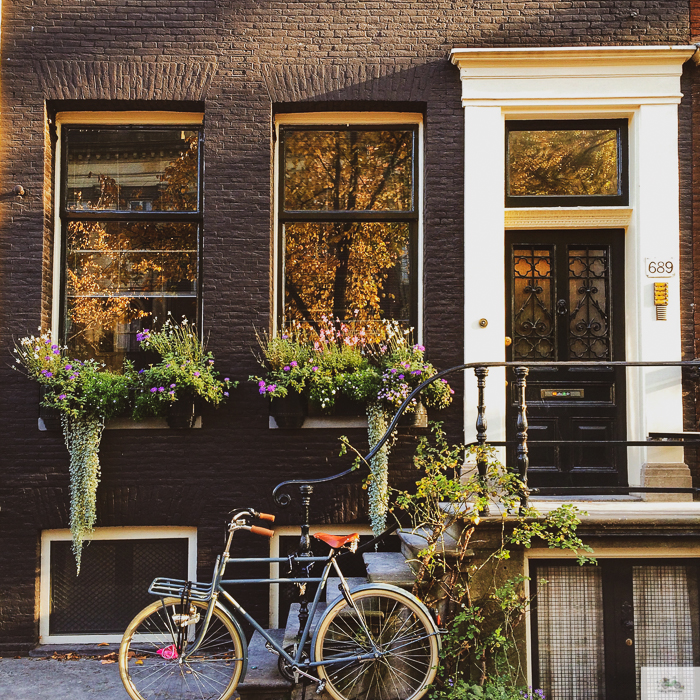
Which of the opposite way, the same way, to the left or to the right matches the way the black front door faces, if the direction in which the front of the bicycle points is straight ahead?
to the left

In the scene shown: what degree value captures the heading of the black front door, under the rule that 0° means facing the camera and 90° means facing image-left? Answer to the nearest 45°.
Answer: approximately 0°

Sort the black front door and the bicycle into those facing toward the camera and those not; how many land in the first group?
1

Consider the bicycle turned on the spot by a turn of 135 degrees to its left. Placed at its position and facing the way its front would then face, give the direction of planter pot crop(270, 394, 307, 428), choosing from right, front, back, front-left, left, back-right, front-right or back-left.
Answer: back-left

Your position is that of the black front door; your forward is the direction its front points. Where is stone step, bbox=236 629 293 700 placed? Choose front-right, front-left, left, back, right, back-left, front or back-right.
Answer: front-right

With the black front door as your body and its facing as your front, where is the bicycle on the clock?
The bicycle is roughly at 1 o'clock from the black front door.

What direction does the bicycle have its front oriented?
to the viewer's left

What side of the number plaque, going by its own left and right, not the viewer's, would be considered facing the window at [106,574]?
right

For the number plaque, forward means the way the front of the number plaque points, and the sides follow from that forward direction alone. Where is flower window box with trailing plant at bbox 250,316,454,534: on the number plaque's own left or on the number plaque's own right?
on the number plaque's own right

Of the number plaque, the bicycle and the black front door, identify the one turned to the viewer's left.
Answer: the bicycle

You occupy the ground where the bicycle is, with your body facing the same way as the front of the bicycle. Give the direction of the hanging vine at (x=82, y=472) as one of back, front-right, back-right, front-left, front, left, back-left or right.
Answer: front-right
